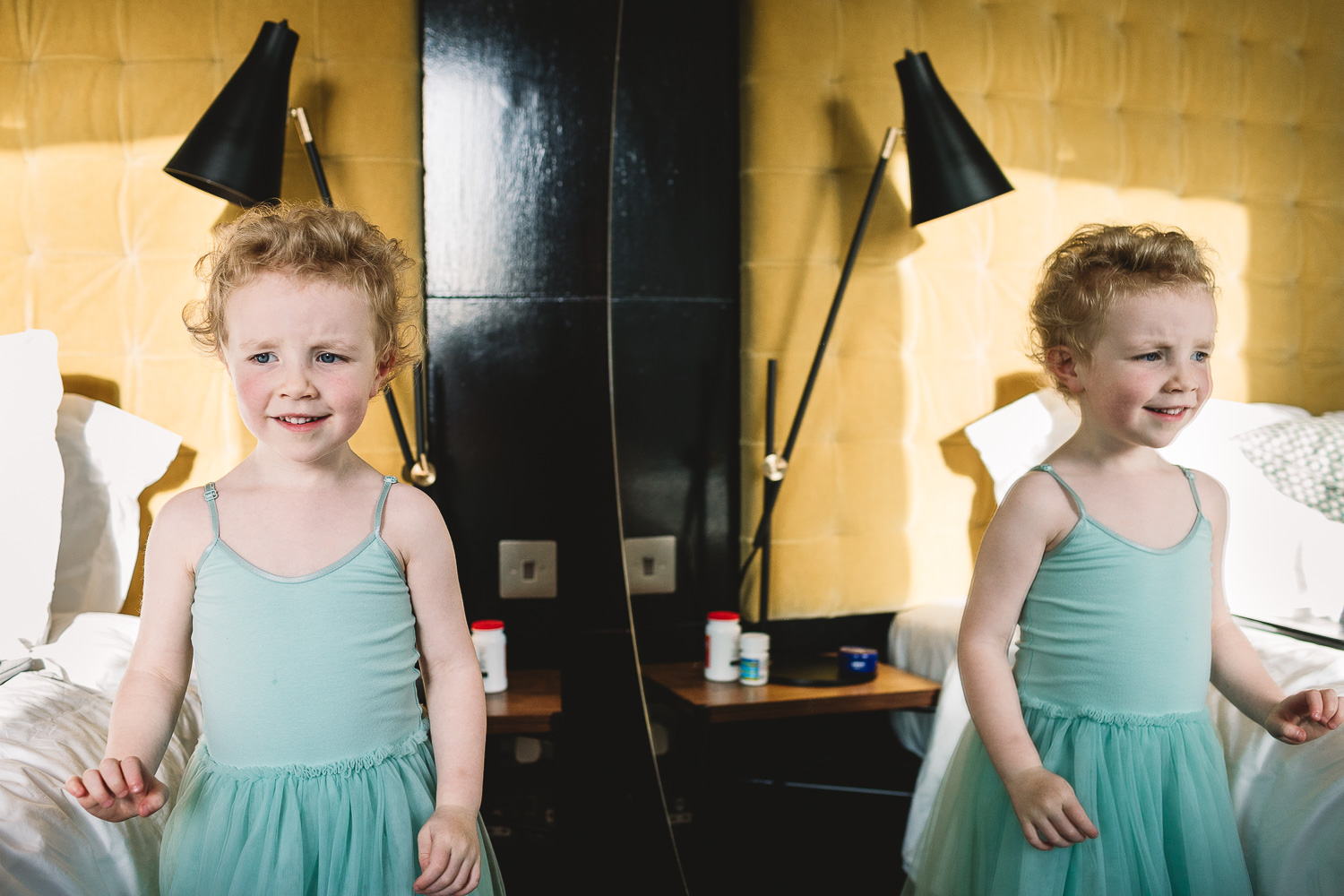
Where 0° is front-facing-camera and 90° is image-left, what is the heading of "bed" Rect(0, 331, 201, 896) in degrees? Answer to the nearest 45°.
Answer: approximately 0°

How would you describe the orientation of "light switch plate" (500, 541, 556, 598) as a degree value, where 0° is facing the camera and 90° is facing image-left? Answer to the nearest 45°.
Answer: approximately 0°

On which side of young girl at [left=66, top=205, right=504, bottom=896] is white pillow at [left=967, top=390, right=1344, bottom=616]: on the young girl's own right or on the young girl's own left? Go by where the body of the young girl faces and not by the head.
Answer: on the young girl's own left
